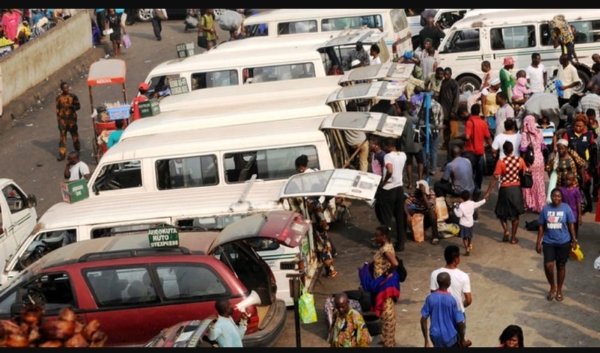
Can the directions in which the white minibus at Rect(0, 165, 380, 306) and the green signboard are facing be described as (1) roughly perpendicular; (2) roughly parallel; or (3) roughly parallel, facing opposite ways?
roughly perpendicular

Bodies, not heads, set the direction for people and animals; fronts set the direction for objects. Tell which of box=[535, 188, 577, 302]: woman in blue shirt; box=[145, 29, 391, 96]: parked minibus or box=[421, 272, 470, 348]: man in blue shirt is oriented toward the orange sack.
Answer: box=[421, 272, 470, 348]: man in blue shirt

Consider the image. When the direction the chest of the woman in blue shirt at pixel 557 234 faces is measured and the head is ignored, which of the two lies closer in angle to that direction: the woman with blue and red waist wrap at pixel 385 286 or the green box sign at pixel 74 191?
the woman with blue and red waist wrap

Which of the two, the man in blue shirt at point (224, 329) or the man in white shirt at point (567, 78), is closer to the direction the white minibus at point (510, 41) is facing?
the man in blue shirt

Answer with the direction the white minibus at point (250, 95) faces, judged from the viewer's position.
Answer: facing to the left of the viewer

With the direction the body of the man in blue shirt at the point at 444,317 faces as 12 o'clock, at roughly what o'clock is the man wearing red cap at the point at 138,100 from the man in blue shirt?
The man wearing red cap is roughly at 11 o'clock from the man in blue shirt.

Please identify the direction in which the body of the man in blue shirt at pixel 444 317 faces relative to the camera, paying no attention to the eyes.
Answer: away from the camera

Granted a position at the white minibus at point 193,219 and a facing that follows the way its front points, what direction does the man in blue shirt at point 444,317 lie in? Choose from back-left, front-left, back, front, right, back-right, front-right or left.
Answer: back-left

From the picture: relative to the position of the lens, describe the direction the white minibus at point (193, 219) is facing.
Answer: facing to the left of the viewer

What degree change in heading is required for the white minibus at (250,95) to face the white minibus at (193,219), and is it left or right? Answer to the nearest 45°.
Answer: approximately 90° to its left

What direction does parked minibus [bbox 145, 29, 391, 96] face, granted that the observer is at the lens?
facing to the left of the viewer

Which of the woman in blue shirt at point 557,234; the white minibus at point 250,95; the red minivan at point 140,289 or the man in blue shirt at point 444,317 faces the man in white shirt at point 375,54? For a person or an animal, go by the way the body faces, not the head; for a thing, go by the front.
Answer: the man in blue shirt at point 444,317

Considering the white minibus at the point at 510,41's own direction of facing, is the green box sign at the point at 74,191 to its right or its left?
on its left

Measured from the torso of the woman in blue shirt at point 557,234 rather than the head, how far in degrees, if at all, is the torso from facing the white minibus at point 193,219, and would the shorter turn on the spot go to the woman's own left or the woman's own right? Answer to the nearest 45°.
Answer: approximately 90° to the woman's own right

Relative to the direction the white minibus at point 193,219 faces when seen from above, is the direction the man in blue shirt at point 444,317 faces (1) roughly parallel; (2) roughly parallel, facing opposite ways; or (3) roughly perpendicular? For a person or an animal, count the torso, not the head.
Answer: roughly perpendicular
